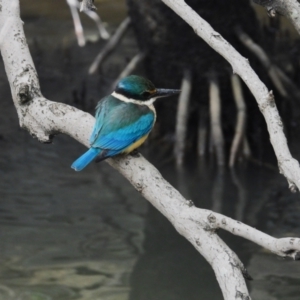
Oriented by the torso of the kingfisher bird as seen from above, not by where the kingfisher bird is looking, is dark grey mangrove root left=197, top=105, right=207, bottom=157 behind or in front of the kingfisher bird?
in front

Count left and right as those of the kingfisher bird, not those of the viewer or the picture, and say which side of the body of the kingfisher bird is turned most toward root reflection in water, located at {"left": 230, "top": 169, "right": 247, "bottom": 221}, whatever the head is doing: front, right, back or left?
front

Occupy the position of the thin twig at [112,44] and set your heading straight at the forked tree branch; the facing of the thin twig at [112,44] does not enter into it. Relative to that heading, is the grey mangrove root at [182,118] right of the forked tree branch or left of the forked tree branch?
left

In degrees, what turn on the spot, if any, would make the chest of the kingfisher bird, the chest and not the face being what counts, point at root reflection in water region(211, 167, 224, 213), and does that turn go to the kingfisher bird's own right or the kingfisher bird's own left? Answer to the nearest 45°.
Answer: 0° — it already faces it

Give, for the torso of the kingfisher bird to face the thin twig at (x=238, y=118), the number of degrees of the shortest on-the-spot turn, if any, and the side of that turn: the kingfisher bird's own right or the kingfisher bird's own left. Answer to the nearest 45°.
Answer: approximately 45° to the kingfisher bird's own left

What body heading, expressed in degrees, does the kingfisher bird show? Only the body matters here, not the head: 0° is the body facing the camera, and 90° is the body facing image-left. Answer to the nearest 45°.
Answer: approximately 225°

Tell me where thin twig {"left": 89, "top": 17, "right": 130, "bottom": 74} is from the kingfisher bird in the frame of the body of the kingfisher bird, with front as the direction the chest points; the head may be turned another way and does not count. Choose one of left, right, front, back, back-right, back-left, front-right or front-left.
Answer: front-left
